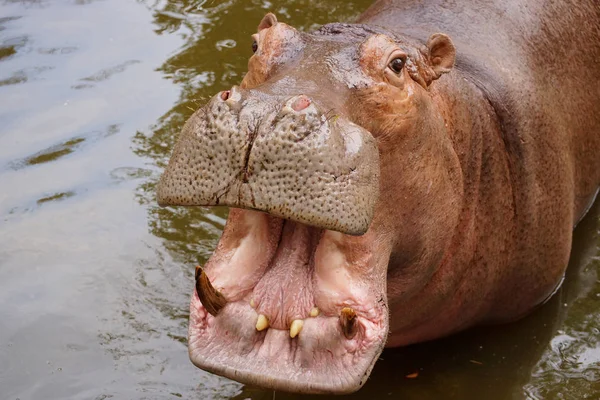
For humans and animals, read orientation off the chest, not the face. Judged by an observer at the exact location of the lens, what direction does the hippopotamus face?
facing the viewer and to the left of the viewer
